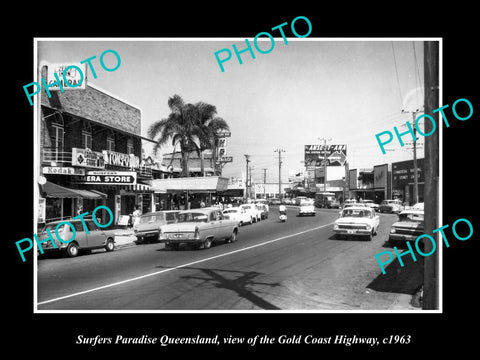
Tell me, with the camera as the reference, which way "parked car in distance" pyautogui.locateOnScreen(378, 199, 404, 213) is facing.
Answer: facing the viewer and to the left of the viewer
